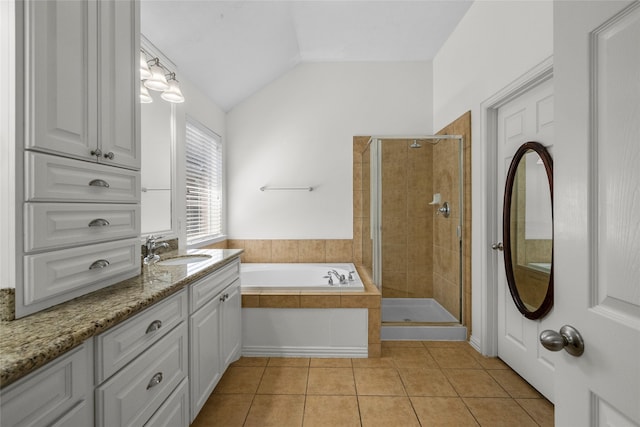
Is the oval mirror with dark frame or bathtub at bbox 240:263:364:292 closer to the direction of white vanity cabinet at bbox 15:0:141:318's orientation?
the oval mirror with dark frame

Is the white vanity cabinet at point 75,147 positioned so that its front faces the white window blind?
no

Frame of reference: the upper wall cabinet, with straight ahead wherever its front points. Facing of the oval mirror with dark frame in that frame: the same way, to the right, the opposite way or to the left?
the opposite way

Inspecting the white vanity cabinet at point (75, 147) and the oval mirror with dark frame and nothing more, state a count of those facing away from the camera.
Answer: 0

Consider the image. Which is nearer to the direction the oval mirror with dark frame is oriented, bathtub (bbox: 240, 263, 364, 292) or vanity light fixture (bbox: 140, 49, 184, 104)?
the vanity light fixture

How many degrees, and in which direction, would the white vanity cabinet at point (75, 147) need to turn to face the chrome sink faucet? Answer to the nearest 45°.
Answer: approximately 90° to its left

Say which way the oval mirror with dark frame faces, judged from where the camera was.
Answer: facing the viewer and to the left of the viewer

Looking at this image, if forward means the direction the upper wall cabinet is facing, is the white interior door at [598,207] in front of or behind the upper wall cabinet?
in front

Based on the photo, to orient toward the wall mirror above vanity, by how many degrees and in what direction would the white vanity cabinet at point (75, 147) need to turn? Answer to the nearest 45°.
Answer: approximately 90° to its left

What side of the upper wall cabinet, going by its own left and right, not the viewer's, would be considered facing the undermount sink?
left

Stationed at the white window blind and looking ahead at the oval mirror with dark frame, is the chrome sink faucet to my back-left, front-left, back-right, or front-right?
front-right

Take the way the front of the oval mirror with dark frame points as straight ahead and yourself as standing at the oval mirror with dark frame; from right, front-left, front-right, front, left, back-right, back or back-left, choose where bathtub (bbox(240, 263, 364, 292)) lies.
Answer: front-right

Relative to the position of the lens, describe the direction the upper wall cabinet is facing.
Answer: facing the viewer and to the right of the viewer

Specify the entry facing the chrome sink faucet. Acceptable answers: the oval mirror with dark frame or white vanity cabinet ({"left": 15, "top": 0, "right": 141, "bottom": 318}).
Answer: the oval mirror with dark frame

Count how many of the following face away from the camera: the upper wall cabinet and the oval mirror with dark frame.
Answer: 0

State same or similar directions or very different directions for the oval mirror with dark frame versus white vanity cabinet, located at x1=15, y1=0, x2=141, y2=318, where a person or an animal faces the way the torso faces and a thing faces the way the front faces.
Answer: very different directions

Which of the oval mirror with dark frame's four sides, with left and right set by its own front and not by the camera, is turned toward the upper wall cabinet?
front

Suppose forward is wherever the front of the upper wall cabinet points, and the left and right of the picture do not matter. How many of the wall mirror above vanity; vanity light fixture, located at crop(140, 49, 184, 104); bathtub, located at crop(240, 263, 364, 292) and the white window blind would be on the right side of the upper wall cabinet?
0

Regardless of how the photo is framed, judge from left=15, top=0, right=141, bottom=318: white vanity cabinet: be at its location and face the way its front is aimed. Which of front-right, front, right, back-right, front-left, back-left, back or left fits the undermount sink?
left
